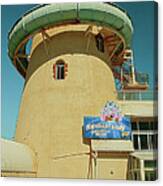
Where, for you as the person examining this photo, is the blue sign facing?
facing the viewer
